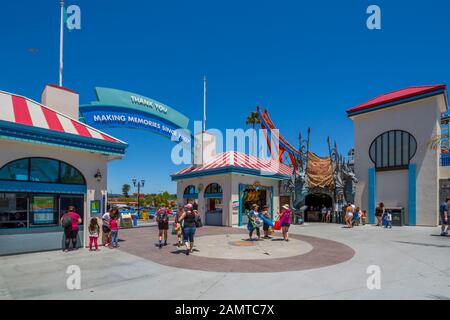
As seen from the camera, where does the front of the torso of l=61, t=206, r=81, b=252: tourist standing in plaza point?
away from the camera

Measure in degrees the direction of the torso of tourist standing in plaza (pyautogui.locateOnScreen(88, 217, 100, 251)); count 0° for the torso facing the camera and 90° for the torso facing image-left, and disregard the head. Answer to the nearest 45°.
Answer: approximately 180°

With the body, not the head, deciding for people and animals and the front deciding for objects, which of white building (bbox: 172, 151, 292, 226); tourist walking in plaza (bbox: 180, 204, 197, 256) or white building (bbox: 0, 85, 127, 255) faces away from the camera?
the tourist walking in plaza

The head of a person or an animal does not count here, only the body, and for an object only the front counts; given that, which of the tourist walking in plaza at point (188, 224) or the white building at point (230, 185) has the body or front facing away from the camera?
the tourist walking in plaza

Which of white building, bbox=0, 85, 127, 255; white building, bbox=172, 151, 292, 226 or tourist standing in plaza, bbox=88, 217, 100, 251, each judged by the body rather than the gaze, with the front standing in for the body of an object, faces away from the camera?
the tourist standing in plaza

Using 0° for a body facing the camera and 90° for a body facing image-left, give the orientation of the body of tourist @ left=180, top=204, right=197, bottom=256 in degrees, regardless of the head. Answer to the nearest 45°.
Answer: approximately 180°
